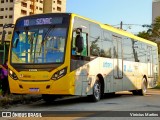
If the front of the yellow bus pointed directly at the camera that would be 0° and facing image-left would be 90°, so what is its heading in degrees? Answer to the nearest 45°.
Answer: approximately 45°
